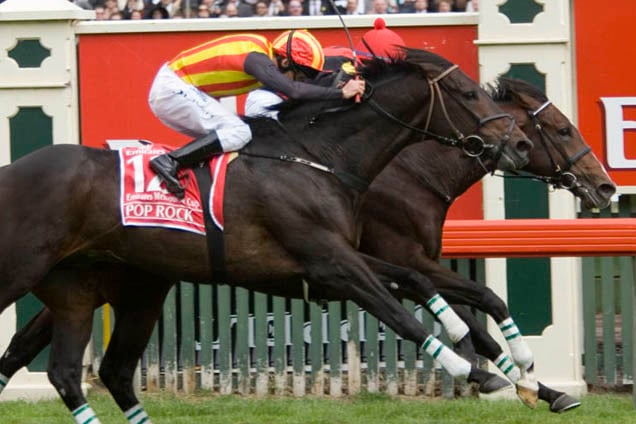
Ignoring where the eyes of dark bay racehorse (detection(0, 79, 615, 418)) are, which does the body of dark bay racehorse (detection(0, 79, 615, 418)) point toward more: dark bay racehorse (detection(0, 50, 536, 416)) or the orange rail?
the orange rail

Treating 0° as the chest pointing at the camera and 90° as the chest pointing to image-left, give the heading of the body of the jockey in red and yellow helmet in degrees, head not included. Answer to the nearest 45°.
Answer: approximately 270°

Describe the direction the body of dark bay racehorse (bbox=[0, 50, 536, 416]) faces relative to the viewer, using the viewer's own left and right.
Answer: facing to the right of the viewer

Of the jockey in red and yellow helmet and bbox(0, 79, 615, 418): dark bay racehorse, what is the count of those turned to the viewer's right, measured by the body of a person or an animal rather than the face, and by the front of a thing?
2

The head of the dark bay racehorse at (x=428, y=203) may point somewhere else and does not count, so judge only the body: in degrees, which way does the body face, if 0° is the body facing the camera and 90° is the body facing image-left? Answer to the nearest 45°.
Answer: approximately 270°
